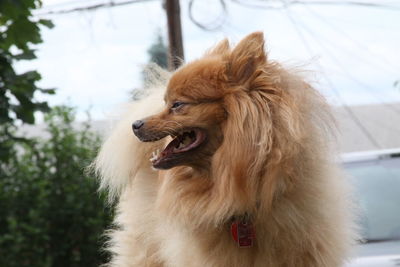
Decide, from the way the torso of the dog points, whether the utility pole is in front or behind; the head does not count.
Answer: behind

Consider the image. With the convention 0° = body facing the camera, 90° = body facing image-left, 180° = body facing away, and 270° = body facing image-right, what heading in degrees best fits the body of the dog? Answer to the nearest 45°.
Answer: approximately 315°
